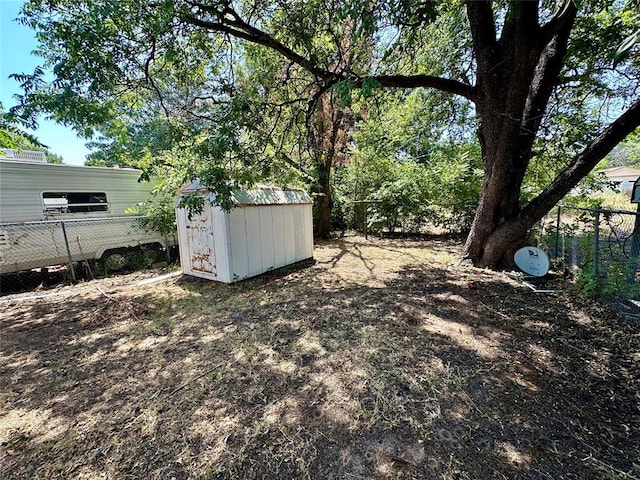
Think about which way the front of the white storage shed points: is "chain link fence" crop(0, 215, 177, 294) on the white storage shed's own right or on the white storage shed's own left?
on the white storage shed's own right

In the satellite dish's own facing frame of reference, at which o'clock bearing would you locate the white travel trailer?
The white travel trailer is roughly at 2 o'clock from the satellite dish.

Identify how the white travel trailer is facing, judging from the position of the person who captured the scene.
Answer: facing the viewer and to the left of the viewer

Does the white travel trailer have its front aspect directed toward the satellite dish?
no

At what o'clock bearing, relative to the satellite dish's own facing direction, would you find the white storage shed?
The white storage shed is roughly at 2 o'clock from the satellite dish.

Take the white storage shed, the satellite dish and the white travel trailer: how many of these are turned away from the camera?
0

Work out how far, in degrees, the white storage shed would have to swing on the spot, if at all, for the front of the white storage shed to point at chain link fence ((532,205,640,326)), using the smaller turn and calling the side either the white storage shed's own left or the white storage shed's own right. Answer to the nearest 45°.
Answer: approximately 90° to the white storage shed's own left

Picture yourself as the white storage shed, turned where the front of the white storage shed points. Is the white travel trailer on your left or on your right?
on your right

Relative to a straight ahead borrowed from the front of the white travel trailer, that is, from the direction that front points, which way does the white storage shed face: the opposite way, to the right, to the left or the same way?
the same way

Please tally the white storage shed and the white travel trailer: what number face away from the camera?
0

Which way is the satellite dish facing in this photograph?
toward the camera

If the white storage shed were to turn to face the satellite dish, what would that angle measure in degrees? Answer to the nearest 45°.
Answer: approximately 135° to its left
